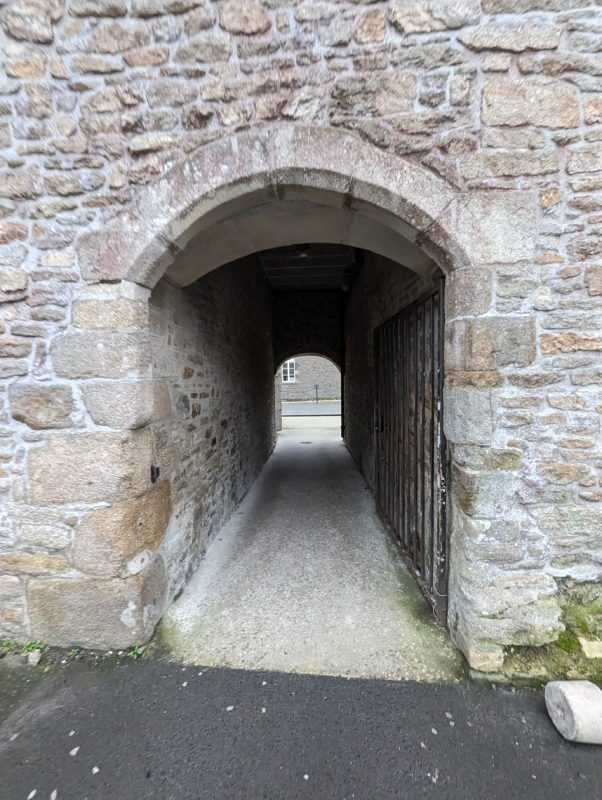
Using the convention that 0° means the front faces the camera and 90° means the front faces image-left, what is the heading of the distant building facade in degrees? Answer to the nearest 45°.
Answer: approximately 0°

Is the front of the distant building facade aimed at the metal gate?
yes

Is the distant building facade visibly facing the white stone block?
yes
